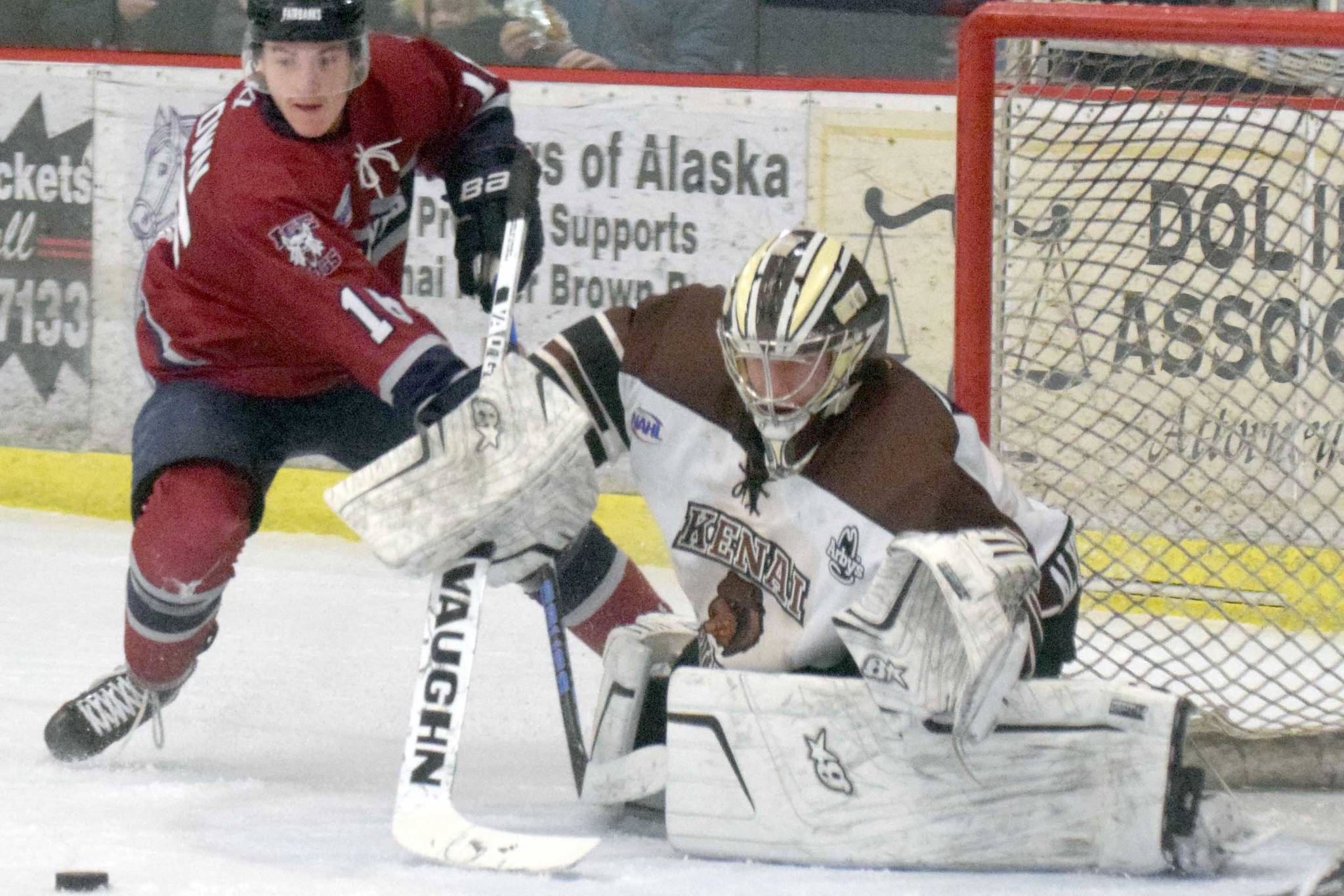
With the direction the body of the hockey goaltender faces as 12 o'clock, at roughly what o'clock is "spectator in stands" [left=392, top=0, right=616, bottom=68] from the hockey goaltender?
The spectator in stands is roughly at 4 o'clock from the hockey goaltender.

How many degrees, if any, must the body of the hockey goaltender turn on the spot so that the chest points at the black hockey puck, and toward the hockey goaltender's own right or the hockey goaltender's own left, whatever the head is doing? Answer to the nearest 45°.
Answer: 0° — they already face it

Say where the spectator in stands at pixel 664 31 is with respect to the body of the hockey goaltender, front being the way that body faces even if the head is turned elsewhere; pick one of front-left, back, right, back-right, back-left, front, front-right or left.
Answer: back-right

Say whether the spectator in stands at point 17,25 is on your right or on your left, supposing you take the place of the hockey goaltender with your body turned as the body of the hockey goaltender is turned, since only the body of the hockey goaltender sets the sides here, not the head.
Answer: on your right

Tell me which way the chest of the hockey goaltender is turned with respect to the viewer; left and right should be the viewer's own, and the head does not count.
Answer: facing the viewer and to the left of the viewer

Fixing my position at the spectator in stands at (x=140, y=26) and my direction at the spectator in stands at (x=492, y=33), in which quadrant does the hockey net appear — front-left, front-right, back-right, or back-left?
front-right

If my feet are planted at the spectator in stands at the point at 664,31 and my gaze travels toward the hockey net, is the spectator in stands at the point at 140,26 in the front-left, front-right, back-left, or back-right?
back-right

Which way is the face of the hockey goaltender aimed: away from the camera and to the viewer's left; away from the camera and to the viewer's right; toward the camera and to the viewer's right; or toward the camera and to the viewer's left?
toward the camera and to the viewer's left

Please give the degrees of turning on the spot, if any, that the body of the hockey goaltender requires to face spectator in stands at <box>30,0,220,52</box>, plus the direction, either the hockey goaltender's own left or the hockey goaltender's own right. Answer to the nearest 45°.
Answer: approximately 90° to the hockey goaltender's own right

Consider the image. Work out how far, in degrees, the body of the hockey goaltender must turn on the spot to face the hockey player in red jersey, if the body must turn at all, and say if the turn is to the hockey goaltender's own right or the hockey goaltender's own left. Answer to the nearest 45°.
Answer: approximately 90° to the hockey goaltender's own right

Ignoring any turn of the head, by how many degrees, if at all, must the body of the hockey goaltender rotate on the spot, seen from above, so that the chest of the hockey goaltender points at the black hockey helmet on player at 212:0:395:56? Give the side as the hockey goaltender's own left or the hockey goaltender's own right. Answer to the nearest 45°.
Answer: approximately 90° to the hockey goaltender's own right
